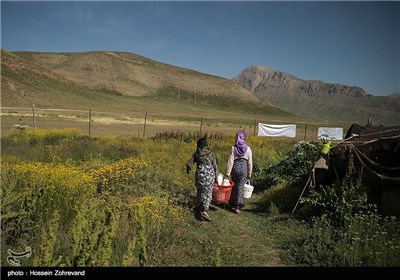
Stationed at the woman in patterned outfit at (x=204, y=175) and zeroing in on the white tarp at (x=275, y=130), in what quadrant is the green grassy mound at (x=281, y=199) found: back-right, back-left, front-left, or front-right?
front-right

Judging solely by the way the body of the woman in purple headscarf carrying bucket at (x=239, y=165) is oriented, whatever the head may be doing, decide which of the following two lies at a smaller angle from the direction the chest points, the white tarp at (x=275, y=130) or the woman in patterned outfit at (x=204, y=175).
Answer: the white tarp

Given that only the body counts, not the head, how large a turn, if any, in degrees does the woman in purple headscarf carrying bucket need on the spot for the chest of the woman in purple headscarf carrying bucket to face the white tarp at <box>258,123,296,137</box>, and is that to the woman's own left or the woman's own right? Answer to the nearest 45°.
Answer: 0° — they already face it

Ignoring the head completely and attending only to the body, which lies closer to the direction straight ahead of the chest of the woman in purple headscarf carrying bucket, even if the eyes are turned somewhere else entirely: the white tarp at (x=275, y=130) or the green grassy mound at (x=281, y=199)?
the white tarp

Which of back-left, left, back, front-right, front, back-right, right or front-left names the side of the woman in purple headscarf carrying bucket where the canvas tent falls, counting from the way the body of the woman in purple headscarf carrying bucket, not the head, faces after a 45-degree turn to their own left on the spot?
back-right

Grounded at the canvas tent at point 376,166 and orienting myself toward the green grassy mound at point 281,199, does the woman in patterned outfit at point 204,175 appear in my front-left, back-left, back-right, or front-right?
front-left

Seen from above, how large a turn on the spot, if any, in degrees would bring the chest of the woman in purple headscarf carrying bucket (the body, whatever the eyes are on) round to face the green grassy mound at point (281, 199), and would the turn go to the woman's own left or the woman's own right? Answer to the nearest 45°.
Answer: approximately 45° to the woman's own right

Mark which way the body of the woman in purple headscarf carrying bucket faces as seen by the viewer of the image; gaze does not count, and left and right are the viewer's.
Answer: facing away from the viewer

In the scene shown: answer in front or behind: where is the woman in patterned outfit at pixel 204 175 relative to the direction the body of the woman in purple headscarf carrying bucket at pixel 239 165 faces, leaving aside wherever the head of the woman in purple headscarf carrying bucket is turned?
behind
